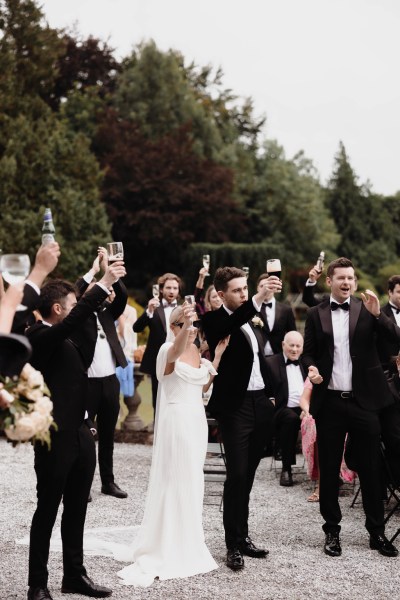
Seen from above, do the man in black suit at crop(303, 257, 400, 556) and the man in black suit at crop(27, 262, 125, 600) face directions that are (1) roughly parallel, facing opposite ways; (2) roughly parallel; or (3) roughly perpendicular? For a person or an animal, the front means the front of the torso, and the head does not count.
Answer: roughly perpendicular

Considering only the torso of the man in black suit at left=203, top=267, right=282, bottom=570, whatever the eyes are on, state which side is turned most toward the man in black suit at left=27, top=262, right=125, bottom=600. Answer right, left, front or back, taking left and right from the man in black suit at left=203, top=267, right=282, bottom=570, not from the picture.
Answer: right

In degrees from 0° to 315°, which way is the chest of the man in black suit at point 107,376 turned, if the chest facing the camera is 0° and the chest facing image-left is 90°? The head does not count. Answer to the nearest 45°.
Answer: approximately 315°

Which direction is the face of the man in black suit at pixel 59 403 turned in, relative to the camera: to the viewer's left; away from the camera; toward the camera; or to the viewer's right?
to the viewer's right

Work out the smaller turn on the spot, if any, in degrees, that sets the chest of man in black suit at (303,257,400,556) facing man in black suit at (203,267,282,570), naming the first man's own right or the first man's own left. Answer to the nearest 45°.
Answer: approximately 45° to the first man's own right

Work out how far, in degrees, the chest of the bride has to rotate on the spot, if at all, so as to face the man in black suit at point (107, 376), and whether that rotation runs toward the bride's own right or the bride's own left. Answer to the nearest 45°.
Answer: approximately 135° to the bride's own left

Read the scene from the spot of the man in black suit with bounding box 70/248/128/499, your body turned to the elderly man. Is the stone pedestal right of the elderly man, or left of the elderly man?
left

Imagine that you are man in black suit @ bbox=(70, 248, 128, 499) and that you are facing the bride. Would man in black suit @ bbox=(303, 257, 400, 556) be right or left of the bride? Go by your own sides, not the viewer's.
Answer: left

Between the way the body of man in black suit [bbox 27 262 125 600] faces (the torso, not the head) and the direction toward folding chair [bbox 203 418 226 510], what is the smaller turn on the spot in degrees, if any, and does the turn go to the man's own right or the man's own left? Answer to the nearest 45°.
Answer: approximately 45° to the man's own left

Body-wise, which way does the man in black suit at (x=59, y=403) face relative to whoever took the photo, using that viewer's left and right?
facing to the right of the viewer

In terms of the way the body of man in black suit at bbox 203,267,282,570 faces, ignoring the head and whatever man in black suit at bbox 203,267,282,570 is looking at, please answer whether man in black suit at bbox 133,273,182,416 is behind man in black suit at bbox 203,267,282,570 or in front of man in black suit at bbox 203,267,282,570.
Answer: behind

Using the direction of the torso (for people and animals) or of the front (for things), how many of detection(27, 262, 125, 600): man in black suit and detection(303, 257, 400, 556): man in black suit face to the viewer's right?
1
